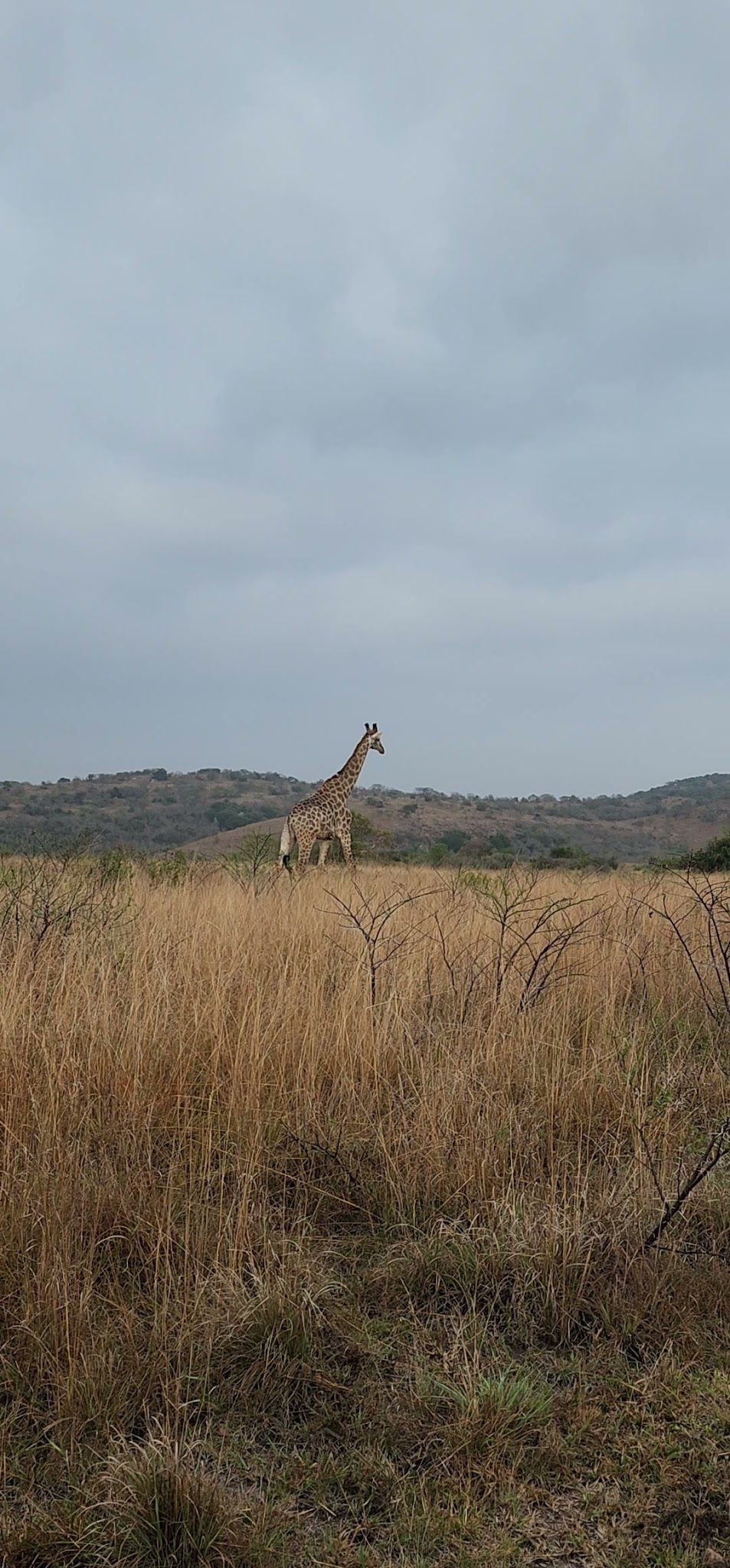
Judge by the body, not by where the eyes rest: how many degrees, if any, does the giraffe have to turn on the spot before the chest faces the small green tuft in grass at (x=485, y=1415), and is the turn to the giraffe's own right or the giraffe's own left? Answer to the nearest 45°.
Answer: approximately 90° to the giraffe's own right

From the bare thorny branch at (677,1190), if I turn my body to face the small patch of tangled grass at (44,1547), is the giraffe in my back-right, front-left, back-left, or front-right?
back-right

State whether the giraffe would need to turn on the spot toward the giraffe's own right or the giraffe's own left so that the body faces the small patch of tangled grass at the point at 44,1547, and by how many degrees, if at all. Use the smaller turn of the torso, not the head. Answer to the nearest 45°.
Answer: approximately 90° to the giraffe's own right

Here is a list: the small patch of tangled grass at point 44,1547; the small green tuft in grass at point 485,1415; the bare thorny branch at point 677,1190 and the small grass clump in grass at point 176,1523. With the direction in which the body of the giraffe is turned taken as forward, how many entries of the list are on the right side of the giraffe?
4

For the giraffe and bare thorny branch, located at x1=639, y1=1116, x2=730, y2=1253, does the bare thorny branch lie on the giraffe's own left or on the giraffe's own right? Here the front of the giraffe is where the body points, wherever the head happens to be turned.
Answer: on the giraffe's own right

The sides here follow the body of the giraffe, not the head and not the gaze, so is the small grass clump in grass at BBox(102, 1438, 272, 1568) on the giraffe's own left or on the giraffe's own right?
on the giraffe's own right

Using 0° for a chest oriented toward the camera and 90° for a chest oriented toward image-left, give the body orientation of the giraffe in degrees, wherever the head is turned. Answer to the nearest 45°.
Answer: approximately 270°
